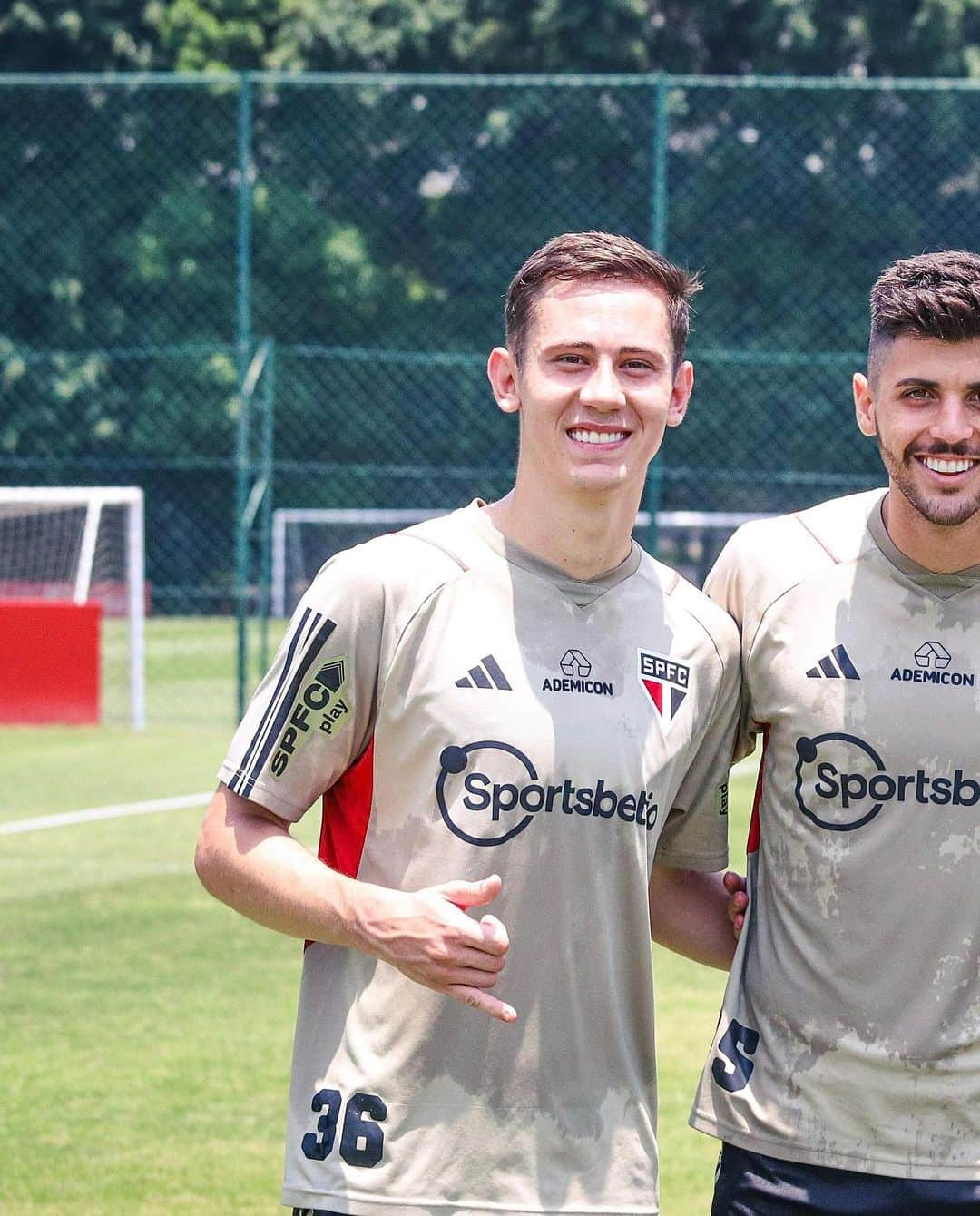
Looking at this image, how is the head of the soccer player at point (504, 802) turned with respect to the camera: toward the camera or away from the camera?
toward the camera

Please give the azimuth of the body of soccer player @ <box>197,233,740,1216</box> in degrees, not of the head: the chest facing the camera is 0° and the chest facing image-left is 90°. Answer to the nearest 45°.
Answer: approximately 315°

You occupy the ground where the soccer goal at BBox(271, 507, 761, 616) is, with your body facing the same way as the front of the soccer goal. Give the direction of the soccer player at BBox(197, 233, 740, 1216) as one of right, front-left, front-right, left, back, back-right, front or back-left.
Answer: front

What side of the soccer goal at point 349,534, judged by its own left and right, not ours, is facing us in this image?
front

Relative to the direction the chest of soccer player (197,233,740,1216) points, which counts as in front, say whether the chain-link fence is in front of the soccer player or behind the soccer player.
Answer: behind

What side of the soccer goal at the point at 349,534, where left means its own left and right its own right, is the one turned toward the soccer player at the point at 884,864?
front

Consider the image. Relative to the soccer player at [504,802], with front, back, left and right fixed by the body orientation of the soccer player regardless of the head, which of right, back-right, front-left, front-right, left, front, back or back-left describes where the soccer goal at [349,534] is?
back-left

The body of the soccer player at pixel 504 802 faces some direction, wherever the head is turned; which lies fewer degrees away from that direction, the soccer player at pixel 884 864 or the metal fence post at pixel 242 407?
the soccer player
